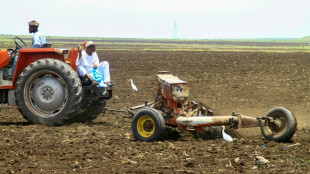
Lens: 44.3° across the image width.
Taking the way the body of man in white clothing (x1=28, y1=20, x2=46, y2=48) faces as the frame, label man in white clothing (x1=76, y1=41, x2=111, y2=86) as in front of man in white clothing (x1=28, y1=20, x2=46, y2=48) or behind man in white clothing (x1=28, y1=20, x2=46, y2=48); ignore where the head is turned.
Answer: behind

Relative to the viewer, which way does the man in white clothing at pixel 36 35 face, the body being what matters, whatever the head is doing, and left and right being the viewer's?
facing to the left of the viewer

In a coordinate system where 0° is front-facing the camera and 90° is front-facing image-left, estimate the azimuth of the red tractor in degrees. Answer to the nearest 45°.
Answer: approximately 90°

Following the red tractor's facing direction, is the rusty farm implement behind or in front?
behind

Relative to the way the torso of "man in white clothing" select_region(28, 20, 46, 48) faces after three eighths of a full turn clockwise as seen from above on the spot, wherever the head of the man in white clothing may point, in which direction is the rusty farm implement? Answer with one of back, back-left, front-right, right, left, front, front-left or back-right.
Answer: right
